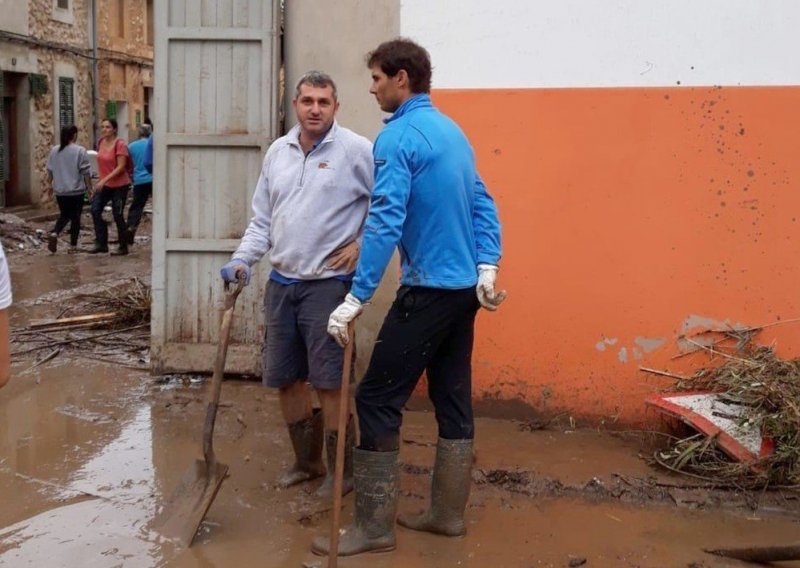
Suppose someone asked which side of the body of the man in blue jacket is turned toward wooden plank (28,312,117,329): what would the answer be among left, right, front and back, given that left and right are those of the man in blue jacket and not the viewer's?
front

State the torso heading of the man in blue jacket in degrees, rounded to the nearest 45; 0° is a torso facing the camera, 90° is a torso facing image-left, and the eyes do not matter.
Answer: approximately 135°

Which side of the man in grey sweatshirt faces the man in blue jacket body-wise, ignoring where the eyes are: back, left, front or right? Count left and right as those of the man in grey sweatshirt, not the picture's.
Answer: left

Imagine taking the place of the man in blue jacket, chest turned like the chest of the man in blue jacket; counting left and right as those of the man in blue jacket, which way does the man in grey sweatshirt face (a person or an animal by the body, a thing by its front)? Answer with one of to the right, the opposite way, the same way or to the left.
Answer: to the left

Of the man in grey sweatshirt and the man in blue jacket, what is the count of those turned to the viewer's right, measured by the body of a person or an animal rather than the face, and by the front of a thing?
0

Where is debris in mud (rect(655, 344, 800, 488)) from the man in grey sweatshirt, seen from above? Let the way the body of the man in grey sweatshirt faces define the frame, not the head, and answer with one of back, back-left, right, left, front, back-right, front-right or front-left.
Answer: back-left

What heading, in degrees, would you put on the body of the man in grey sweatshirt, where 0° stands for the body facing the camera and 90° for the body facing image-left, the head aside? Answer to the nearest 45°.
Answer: approximately 45°

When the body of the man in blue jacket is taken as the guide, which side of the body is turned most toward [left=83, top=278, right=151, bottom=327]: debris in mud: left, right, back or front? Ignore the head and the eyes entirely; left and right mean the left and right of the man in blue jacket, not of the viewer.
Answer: front

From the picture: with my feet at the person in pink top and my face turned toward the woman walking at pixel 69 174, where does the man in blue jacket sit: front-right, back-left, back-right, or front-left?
back-left

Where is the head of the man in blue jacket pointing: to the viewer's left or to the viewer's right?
to the viewer's left

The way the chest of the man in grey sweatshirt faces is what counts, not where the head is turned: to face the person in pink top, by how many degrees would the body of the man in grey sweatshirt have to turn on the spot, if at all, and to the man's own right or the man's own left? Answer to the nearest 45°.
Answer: approximately 135° to the man's own right

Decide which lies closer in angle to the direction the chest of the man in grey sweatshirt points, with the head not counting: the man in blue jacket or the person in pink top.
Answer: the man in blue jacket
